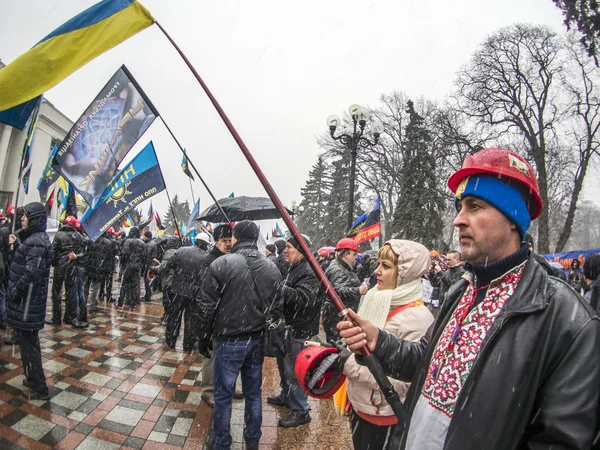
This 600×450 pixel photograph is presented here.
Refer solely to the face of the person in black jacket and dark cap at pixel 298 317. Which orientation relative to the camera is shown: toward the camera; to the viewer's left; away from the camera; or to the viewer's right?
to the viewer's left

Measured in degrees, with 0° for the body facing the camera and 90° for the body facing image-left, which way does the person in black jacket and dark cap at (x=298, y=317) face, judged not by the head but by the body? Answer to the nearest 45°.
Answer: approximately 90°

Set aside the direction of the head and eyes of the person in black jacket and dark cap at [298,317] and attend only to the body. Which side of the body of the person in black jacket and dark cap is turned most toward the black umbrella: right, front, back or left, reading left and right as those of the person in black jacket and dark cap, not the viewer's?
right

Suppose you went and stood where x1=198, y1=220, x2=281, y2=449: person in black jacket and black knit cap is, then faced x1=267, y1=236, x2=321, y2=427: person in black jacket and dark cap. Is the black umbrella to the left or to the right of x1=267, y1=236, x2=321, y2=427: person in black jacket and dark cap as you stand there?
left

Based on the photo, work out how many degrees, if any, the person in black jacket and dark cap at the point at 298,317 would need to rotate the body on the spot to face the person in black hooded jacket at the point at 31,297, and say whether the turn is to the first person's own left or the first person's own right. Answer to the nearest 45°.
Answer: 0° — they already face them
